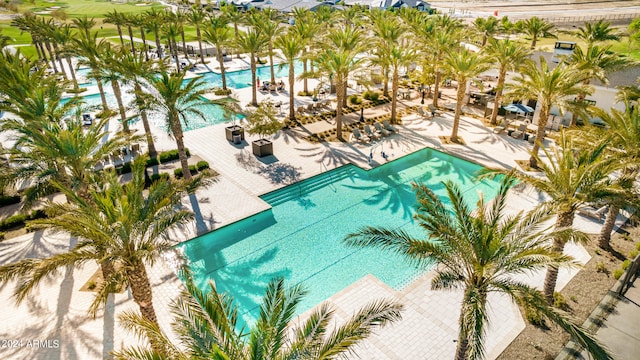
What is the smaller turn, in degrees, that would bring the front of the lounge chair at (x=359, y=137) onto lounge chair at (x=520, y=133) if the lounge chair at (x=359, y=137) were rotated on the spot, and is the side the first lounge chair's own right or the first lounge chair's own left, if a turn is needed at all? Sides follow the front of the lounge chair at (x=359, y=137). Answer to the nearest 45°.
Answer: approximately 45° to the first lounge chair's own left

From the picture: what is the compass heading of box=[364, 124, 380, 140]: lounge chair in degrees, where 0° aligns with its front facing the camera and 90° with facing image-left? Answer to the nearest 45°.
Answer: approximately 315°

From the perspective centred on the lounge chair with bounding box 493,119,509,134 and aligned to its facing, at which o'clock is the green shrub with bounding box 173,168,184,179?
The green shrub is roughly at 12 o'clock from the lounge chair.

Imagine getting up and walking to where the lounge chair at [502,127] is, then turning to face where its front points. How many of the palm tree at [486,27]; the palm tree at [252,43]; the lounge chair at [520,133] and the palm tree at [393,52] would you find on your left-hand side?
1

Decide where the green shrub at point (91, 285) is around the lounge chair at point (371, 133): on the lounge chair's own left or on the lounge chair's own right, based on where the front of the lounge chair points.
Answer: on the lounge chair's own right

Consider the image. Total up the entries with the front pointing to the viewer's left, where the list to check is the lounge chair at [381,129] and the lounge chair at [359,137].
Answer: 0

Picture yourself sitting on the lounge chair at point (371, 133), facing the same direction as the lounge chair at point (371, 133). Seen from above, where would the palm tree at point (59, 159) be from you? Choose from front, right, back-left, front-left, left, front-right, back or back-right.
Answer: right

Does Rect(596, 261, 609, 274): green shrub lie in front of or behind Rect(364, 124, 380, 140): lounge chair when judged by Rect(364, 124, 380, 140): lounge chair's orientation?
in front

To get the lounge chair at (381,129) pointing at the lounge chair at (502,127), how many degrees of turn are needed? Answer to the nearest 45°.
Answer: approximately 45° to its left

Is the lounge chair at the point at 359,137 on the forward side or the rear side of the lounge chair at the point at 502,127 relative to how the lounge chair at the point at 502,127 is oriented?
on the forward side

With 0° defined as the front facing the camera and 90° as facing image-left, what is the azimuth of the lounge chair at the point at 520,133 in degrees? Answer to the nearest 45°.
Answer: approximately 45°

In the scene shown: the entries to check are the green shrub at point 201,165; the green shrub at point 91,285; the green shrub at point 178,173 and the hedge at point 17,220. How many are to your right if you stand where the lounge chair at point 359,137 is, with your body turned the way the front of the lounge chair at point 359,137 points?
4
